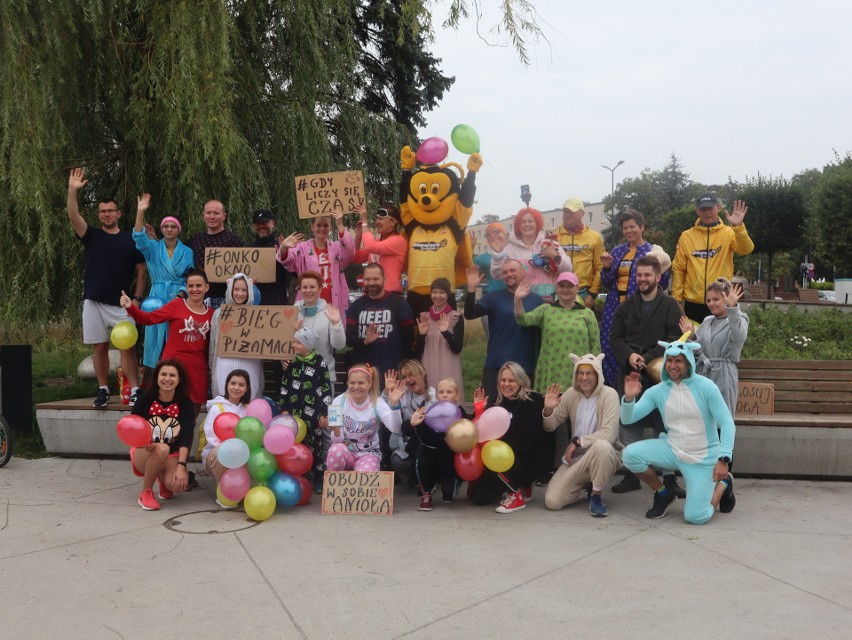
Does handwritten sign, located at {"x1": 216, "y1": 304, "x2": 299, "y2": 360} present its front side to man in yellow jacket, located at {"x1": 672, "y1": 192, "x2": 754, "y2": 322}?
no

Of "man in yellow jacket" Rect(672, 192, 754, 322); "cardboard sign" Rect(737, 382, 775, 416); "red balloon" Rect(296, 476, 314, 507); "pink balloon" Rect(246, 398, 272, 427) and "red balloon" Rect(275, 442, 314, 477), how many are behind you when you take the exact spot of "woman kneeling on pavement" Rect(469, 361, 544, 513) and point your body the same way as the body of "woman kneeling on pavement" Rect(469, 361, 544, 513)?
2

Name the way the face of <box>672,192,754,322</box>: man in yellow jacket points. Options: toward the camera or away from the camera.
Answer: toward the camera

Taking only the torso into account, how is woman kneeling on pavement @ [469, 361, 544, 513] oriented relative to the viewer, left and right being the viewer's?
facing the viewer and to the left of the viewer

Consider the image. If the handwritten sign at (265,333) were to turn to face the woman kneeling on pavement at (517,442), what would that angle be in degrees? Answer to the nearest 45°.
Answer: approximately 45° to its left

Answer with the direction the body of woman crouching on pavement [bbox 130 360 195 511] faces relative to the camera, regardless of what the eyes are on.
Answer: toward the camera

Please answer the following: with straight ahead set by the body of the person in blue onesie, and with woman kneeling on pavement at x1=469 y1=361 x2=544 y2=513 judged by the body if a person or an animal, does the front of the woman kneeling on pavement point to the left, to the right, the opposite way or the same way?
the same way

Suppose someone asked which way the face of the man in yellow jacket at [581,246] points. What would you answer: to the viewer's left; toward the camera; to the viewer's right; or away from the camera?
toward the camera

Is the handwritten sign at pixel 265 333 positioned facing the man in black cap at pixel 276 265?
no

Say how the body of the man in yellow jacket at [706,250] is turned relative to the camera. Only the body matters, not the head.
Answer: toward the camera

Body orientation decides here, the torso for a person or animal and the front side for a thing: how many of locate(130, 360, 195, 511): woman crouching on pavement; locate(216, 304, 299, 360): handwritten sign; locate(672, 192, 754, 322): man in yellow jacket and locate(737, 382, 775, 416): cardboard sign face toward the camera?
4

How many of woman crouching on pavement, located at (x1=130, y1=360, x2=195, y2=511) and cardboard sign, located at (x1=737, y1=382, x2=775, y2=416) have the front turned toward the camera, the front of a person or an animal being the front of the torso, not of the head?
2

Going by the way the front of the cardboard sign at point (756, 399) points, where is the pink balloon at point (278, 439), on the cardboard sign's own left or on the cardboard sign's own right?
on the cardboard sign's own right

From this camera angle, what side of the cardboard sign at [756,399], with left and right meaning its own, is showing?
front

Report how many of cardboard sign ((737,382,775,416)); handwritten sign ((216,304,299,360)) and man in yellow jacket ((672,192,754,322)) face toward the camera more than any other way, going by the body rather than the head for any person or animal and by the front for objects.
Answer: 3

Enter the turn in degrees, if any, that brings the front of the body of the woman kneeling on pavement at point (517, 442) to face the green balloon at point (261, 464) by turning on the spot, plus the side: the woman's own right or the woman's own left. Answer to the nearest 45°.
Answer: approximately 45° to the woman's own right

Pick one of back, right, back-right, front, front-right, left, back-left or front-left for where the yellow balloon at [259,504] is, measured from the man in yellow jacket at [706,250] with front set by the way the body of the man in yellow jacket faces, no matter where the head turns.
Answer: front-right

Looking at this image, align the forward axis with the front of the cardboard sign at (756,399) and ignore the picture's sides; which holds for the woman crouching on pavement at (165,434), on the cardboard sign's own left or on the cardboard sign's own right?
on the cardboard sign's own right
